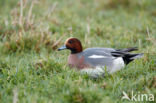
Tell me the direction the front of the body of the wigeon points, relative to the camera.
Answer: to the viewer's left
